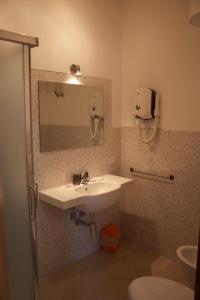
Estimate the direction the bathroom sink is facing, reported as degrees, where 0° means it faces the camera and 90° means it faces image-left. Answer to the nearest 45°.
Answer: approximately 315°

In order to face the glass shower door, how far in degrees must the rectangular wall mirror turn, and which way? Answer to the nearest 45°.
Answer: approximately 45° to its right

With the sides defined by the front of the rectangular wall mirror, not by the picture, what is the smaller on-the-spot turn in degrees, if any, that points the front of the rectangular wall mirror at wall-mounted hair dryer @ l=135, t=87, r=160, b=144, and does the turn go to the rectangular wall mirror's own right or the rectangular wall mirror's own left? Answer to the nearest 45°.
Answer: approximately 45° to the rectangular wall mirror's own left

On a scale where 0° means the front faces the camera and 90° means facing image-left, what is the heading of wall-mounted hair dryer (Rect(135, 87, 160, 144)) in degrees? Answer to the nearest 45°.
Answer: approximately 45°

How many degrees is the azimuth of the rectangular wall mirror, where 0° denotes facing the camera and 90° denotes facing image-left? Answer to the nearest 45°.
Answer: approximately 315°
